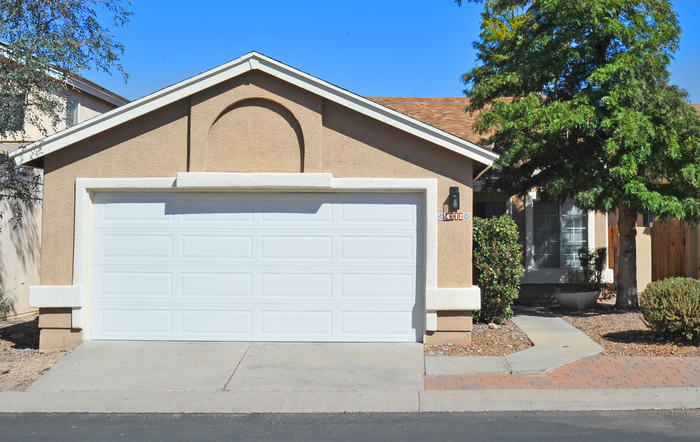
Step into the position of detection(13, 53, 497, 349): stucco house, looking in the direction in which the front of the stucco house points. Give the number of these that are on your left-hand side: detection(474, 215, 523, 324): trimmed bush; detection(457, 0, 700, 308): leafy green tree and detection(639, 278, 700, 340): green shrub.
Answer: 3

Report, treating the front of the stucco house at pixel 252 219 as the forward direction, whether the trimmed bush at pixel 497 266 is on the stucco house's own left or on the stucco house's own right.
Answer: on the stucco house's own left

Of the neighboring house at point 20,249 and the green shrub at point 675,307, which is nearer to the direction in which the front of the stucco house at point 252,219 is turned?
the green shrub

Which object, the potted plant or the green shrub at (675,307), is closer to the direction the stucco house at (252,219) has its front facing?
the green shrub

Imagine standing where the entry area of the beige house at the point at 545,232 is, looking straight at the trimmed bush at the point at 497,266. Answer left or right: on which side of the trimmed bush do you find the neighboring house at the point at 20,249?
right

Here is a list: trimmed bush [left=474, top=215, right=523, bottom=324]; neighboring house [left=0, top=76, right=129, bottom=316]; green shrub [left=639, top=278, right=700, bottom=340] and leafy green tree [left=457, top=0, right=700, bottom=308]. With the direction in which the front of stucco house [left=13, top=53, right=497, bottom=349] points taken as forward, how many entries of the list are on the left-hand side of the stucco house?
3

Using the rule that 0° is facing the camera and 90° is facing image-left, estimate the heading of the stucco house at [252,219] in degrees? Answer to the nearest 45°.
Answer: approximately 0°

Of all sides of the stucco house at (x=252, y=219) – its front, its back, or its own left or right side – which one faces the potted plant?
left
